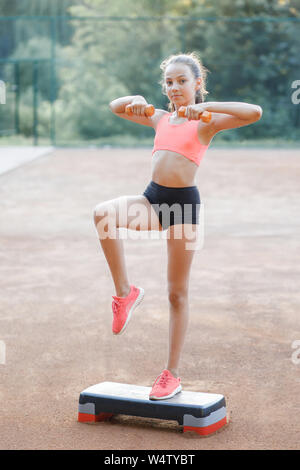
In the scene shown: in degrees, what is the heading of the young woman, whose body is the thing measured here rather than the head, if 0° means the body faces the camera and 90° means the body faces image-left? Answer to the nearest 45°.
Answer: approximately 45°
